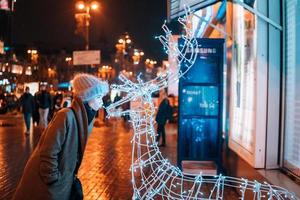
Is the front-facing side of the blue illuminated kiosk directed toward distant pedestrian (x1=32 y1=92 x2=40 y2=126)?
no

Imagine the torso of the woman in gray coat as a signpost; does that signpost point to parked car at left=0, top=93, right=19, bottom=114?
no

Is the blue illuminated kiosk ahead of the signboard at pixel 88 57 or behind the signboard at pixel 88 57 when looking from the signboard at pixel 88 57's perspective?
ahead

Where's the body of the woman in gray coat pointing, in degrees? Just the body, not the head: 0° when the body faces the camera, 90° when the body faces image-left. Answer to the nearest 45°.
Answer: approximately 270°

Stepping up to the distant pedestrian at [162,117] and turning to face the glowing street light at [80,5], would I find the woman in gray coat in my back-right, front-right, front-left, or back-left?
back-left

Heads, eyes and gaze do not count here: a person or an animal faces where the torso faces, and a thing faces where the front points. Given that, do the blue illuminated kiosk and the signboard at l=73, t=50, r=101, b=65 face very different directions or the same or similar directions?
same or similar directions

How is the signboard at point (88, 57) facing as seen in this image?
toward the camera

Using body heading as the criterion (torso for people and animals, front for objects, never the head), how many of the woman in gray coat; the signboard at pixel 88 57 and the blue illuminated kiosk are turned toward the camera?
2

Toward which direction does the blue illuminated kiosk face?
toward the camera

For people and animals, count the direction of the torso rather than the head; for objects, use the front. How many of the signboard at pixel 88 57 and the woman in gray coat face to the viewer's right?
1

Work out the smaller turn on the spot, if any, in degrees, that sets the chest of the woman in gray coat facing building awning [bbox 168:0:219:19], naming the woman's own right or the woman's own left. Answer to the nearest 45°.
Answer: approximately 45° to the woman's own left

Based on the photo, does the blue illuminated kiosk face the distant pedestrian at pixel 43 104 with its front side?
no

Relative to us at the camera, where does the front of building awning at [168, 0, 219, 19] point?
facing the viewer and to the left of the viewer

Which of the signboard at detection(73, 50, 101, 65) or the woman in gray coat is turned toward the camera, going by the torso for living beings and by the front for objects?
the signboard
